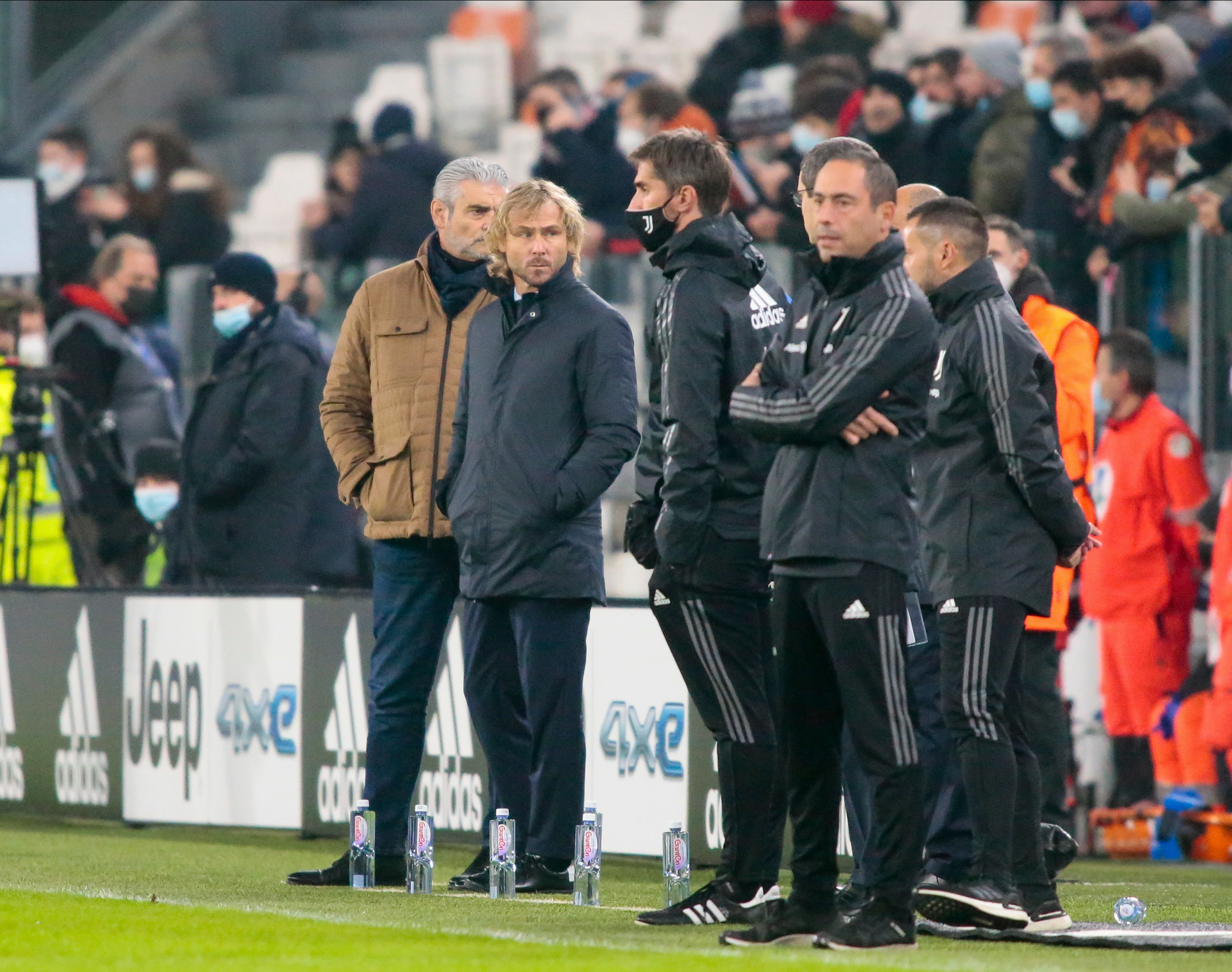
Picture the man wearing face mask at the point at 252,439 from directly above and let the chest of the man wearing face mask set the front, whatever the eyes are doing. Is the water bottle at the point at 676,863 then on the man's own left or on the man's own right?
on the man's own left

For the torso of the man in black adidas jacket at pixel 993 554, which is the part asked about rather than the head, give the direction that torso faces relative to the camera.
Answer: to the viewer's left

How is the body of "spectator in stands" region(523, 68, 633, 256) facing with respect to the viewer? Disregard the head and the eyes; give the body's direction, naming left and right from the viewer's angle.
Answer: facing the viewer and to the left of the viewer

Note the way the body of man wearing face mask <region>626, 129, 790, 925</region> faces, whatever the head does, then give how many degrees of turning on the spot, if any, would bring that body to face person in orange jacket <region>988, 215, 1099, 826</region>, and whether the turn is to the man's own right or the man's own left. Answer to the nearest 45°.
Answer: approximately 135° to the man's own right

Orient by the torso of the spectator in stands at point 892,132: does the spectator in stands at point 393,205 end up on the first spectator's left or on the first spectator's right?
on the first spectator's right

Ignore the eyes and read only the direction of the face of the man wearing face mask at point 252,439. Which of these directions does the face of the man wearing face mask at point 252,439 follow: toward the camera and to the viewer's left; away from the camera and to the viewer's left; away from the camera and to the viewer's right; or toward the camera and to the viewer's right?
toward the camera and to the viewer's left

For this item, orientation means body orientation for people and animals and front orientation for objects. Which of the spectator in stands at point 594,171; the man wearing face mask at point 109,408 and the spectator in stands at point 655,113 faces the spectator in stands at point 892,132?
the man wearing face mask

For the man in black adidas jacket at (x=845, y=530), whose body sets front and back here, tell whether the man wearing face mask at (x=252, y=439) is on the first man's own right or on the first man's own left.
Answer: on the first man's own right

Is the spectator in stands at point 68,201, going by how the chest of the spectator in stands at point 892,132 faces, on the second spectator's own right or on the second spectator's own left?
on the second spectator's own right

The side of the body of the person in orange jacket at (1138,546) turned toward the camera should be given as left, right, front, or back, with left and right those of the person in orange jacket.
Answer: left

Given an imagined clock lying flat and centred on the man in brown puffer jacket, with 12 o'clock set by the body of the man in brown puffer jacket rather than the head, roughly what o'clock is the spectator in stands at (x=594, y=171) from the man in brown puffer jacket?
The spectator in stands is roughly at 8 o'clock from the man in brown puffer jacket.

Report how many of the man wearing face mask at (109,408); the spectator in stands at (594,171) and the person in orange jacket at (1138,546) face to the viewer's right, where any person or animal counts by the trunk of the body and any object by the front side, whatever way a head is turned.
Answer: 1

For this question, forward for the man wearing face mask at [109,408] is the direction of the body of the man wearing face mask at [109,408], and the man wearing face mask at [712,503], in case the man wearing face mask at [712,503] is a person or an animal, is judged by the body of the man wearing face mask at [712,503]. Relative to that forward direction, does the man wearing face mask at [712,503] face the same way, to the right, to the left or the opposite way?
the opposite way
